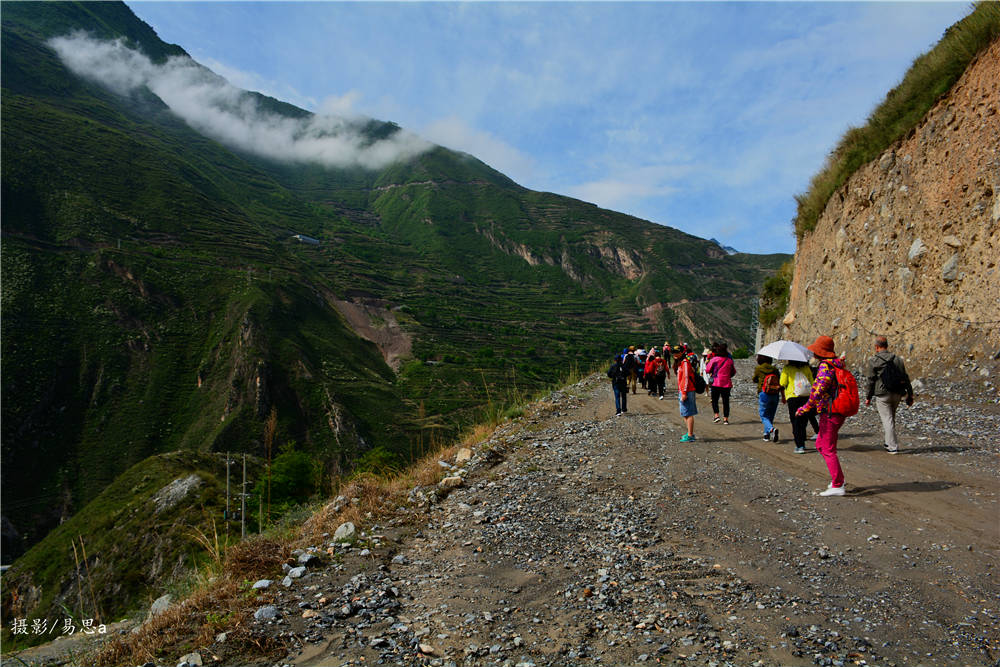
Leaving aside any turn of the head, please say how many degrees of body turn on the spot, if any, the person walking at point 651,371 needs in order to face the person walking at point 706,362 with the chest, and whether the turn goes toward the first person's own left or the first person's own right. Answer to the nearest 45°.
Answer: approximately 135° to the first person's own right

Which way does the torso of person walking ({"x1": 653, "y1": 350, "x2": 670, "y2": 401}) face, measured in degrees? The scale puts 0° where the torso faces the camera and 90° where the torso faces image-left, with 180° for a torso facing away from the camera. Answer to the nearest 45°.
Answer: approximately 180°

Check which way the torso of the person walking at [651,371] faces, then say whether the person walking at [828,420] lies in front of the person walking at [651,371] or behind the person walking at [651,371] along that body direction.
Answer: behind

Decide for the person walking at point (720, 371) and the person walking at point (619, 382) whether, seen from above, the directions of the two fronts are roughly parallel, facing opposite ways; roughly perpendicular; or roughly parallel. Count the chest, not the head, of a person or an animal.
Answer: roughly parallel

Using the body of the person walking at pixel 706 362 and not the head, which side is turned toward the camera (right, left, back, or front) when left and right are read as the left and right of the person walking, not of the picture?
back

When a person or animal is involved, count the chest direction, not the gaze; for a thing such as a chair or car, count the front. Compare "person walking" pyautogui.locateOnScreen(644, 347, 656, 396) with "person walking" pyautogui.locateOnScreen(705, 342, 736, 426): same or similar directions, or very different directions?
same or similar directions

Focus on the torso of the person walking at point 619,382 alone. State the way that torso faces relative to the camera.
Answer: away from the camera

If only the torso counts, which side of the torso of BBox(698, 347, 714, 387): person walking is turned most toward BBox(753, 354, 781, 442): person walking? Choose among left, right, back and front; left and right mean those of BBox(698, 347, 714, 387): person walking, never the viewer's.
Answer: back

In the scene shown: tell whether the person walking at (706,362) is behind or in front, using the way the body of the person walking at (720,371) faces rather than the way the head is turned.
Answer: in front

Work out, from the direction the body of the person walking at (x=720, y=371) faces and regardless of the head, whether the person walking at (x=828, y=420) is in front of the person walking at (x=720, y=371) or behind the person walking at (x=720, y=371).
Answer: behind

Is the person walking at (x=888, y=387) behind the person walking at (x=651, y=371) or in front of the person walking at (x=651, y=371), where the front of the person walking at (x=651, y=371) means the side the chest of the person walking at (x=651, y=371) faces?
behind

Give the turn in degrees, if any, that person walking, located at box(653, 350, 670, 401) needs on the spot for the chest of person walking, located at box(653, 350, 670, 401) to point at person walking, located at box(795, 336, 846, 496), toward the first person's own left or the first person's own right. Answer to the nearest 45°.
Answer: approximately 180°

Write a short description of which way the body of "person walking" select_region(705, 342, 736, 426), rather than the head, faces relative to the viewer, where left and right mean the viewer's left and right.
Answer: facing away from the viewer

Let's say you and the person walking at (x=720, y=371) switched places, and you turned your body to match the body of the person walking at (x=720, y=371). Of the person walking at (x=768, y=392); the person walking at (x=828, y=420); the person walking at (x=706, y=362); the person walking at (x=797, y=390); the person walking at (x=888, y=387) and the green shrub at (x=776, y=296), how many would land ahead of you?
2
